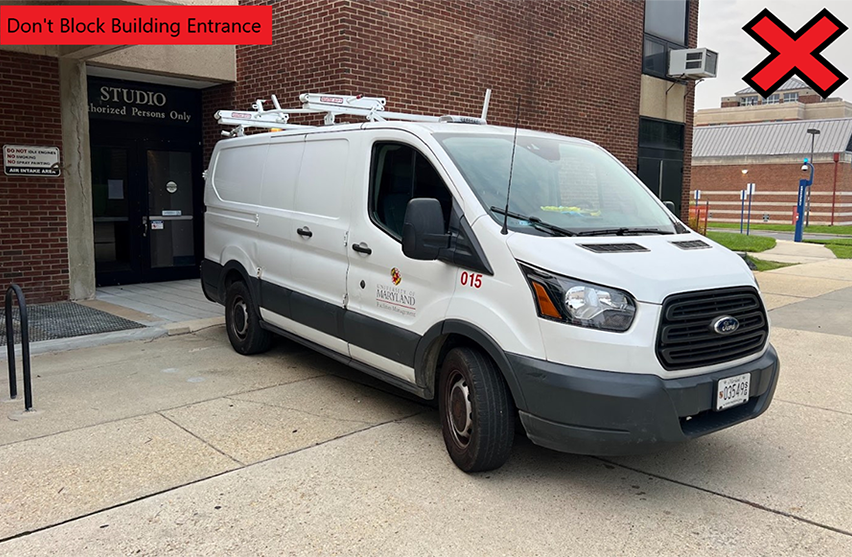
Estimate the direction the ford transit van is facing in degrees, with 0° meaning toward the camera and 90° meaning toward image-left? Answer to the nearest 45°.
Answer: approximately 315°

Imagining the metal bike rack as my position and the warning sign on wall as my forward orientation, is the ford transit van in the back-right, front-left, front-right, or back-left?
back-right

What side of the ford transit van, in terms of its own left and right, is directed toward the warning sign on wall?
back

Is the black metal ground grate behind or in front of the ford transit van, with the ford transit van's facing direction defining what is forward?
behind

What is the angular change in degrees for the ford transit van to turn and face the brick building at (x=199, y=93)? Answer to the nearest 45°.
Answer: approximately 180°

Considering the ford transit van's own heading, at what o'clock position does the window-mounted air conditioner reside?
The window-mounted air conditioner is roughly at 8 o'clock from the ford transit van.

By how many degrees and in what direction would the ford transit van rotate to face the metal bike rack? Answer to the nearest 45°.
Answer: approximately 135° to its right
